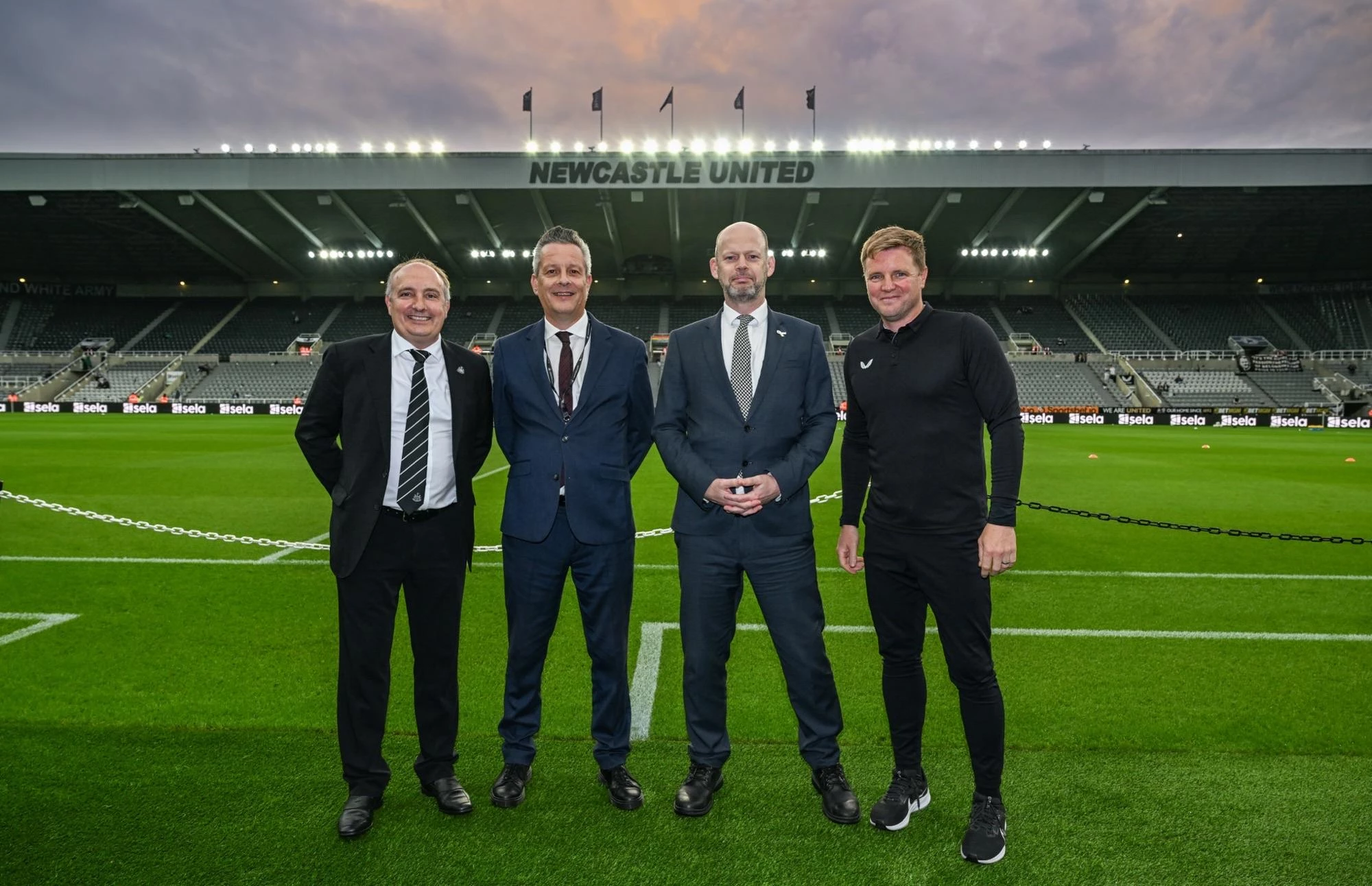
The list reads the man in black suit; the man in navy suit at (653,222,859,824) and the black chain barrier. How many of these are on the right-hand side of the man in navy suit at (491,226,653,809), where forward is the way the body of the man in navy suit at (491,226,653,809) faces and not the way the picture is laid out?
1

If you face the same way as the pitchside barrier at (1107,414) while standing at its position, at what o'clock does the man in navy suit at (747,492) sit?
The man in navy suit is roughly at 1 o'clock from the pitchside barrier.

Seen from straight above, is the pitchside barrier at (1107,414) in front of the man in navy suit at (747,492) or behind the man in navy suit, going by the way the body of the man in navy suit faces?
behind

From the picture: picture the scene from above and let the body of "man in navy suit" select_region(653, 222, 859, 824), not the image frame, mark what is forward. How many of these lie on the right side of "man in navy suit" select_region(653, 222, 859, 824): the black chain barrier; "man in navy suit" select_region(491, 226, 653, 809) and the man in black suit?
2

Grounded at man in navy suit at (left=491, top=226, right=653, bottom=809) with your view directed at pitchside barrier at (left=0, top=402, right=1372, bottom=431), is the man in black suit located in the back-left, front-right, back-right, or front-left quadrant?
back-left

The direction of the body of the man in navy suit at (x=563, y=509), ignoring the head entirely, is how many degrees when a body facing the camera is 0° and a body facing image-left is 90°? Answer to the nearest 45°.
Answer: approximately 0°

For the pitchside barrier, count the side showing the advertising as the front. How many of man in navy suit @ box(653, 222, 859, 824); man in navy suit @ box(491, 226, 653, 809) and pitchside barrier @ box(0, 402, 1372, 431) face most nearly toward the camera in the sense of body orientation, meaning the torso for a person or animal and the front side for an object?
3

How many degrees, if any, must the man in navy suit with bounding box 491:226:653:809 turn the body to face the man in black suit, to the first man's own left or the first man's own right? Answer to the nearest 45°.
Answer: approximately 90° to the first man's own right

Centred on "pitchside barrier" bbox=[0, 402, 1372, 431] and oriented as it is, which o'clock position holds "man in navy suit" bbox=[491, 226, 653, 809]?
The man in navy suit is roughly at 1 o'clock from the pitchside barrier.

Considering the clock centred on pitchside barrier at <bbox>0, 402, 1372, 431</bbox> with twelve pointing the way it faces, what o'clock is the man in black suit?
The man in black suit is roughly at 1 o'clock from the pitchside barrier.

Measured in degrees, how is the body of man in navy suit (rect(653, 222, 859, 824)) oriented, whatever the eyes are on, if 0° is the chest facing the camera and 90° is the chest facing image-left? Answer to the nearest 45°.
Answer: approximately 0°

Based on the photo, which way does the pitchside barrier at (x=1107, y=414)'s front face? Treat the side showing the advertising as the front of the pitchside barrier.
toward the camera
